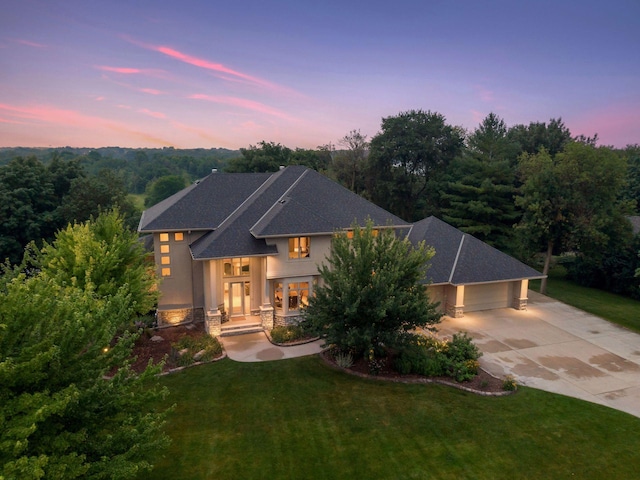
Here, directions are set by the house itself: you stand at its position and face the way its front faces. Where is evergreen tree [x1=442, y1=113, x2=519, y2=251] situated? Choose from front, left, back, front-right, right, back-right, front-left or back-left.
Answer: back-left

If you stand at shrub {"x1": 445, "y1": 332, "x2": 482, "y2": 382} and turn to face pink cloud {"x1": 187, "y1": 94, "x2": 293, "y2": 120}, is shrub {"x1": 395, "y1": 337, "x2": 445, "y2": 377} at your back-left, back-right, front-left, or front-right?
front-left

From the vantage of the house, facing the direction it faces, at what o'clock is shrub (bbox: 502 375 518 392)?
The shrub is roughly at 10 o'clock from the house.

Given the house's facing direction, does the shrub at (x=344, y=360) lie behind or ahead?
ahead

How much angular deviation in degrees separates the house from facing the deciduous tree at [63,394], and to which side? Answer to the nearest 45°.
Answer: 0° — it already faces it

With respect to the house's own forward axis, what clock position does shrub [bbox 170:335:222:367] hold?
The shrub is roughly at 1 o'clock from the house.

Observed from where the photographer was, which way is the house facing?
facing the viewer

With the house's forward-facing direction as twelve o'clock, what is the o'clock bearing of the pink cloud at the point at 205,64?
The pink cloud is roughly at 5 o'clock from the house.

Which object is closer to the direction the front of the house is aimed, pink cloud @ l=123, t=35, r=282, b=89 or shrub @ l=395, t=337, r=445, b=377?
the shrub

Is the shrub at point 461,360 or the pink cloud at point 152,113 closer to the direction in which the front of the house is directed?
the shrub

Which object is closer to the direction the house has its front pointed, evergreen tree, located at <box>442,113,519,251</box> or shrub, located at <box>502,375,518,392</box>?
the shrub

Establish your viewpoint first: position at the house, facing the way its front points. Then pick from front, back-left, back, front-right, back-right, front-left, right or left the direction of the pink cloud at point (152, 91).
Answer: back-right
